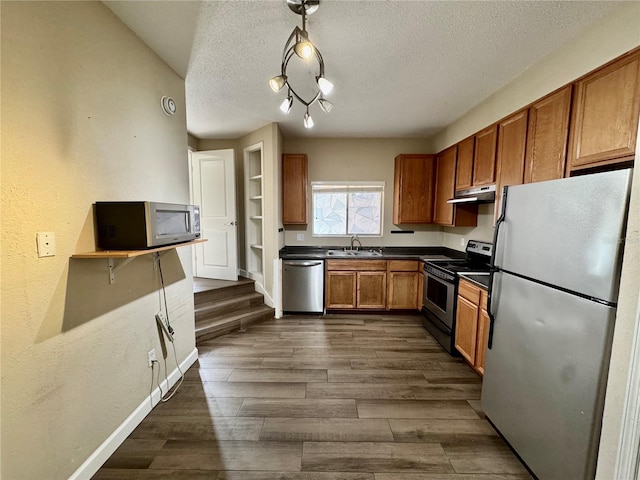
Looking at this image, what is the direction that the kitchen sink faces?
toward the camera

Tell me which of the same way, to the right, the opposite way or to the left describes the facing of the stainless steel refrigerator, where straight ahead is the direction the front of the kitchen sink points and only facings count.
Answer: to the right

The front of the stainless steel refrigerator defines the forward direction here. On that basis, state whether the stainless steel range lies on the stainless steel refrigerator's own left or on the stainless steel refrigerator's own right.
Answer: on the stainless steel refrigerator's own right

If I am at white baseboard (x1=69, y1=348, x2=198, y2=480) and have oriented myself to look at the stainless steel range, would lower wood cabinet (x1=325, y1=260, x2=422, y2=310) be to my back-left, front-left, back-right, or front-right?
front-left

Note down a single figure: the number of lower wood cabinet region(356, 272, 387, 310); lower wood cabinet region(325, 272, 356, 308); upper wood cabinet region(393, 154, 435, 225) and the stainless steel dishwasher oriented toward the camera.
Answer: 4

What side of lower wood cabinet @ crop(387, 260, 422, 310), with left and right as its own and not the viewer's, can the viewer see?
front

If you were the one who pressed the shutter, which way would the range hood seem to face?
facing the viewer and to the left of the viewer

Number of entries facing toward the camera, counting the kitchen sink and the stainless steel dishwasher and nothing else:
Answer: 2

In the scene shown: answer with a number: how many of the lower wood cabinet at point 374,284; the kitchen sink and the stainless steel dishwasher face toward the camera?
3

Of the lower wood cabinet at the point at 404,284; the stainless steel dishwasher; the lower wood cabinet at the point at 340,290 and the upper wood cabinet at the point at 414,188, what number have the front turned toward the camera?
4

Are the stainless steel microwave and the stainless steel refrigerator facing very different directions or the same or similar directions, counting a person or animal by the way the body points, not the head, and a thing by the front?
very different directions
